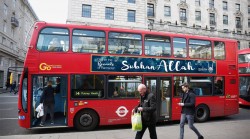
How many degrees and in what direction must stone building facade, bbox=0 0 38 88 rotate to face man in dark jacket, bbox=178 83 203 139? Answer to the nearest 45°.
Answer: approximately 45° to its right

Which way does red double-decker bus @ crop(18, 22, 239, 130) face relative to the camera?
to the viewer's left

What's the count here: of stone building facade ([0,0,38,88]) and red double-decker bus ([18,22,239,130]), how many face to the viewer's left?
1

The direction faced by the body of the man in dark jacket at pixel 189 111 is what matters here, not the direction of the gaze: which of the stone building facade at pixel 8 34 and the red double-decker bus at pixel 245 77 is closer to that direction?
the stone building facade

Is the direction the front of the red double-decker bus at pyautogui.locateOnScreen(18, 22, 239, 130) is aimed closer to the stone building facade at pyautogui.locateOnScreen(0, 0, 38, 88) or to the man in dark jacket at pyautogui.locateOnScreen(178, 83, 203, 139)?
the stone building facade

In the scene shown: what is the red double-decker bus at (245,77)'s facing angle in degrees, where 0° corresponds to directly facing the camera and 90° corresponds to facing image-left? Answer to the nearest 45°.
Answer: approximately 45°
